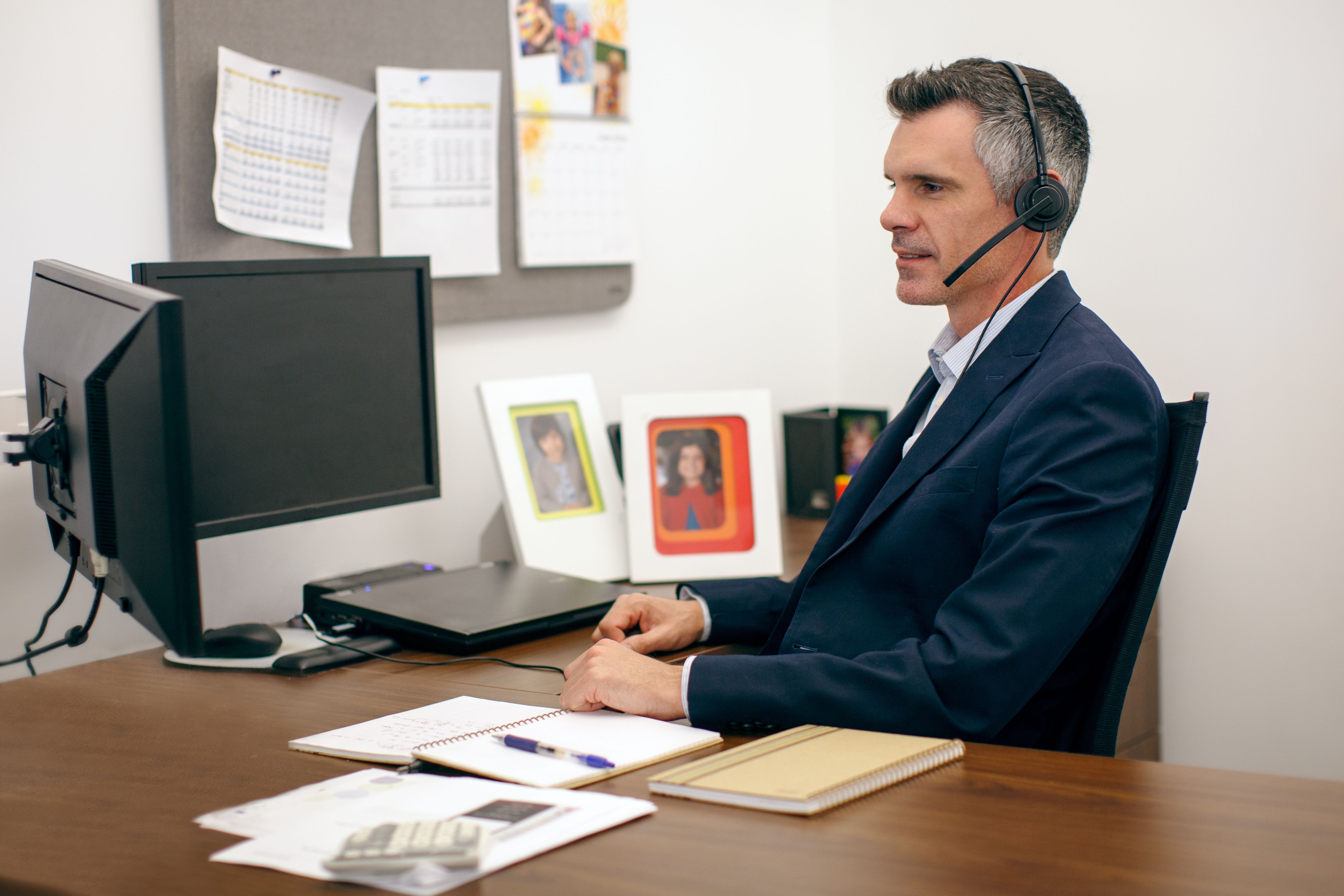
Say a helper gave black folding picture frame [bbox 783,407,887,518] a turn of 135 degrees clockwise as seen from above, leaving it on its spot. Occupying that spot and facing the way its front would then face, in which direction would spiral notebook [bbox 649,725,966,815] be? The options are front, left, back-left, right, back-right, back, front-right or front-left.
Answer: back

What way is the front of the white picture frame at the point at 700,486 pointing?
toward the camera

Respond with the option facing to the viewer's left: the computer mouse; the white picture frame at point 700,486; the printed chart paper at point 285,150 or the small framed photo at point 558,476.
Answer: the computer mouse

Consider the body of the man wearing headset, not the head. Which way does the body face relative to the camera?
to the viewer's left

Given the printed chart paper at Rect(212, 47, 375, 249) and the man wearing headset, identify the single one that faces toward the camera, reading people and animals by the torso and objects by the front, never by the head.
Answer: the printed chart paper

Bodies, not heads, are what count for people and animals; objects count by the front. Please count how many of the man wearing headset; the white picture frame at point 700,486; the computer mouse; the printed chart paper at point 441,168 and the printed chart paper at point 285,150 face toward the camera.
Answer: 3

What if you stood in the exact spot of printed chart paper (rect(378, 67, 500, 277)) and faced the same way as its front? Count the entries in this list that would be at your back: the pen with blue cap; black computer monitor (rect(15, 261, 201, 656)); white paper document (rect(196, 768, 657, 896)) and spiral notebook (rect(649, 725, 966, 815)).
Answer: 0

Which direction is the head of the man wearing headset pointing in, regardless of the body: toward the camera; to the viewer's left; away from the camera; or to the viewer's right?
to the viewer's left

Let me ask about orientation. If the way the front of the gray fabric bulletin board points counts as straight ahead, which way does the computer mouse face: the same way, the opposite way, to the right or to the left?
to the right

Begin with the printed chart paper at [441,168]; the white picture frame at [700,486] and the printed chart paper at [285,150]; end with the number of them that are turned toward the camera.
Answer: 3

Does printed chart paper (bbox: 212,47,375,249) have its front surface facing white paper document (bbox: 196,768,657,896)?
yes

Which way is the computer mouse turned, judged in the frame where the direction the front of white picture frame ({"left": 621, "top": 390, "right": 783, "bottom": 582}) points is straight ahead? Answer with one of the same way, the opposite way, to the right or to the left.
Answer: to the right

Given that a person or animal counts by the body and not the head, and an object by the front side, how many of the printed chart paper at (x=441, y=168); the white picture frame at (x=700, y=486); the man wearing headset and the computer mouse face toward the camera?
2

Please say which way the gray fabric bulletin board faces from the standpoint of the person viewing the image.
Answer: facing the viewer

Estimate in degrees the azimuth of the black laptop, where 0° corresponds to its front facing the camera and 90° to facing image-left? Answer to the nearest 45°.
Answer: approximately 315°

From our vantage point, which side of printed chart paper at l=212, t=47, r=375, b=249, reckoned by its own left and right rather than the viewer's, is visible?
front

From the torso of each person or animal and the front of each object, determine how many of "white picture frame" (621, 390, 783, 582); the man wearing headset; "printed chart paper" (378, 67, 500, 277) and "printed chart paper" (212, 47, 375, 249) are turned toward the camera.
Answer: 3

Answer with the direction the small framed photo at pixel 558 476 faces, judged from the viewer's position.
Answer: facing the viewer and to the right of the viewer
